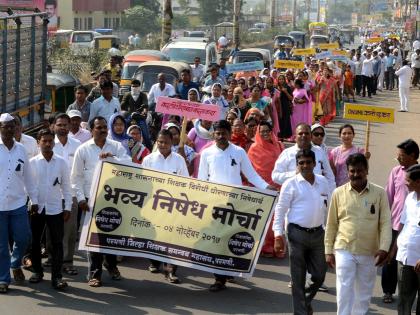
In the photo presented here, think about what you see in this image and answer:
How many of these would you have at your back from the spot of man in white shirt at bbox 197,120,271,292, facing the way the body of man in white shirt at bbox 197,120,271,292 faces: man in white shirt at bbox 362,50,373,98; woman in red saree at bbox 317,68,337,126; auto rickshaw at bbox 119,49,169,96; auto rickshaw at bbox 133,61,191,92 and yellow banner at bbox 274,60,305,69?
5

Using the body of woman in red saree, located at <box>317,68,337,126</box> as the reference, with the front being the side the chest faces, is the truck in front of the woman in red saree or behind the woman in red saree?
in front

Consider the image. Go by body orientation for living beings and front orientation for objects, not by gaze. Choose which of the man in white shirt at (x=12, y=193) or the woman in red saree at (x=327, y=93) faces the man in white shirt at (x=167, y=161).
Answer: the woman in red saree

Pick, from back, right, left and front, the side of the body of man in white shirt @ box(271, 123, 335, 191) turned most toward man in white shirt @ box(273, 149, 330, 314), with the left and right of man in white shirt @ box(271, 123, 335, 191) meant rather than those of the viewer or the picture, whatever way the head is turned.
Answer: front

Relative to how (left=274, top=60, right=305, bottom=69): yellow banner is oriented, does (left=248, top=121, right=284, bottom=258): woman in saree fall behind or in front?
in front

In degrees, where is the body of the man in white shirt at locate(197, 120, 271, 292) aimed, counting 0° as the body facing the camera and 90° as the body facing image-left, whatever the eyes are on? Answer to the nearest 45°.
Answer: approximately 0°

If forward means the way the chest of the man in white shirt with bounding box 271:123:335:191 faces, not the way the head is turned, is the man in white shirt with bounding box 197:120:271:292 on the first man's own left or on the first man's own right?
on the first man's own right

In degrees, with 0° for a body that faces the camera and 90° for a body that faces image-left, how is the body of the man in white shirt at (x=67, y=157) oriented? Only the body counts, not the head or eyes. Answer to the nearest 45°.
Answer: approximately 0°

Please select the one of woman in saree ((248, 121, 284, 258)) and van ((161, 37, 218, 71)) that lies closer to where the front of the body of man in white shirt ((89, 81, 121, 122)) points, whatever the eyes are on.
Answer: the woman in saree

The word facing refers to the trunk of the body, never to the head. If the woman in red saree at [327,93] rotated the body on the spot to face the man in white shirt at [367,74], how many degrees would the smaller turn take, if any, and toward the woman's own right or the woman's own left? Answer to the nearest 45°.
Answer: approximately 180°

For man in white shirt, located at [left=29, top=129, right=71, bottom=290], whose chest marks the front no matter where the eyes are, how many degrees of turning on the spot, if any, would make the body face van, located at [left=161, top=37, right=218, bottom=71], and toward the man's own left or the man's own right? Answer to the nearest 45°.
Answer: approximately 180°

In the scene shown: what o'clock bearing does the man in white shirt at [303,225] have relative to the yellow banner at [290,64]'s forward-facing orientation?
The man in white shirt is roughly at 12 o'clock from the yellow banner.
